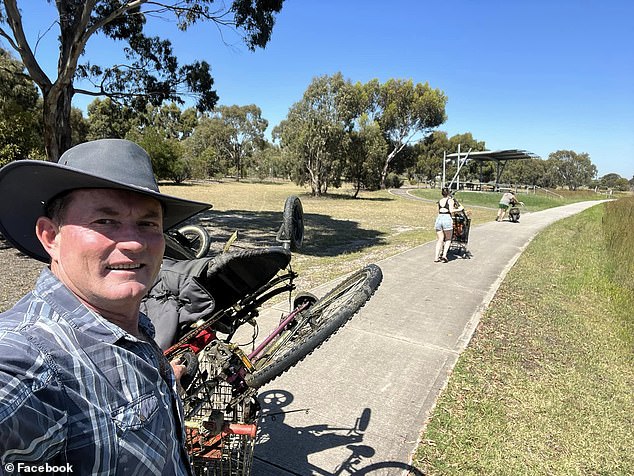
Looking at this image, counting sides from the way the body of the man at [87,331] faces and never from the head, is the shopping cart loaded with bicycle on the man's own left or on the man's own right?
on the man's own left

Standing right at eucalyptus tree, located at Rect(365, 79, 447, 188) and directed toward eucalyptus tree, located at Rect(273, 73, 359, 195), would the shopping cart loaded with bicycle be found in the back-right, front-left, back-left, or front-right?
front-left

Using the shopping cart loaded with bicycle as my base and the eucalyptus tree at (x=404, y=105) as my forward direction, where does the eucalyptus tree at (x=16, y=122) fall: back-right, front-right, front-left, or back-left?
front-left

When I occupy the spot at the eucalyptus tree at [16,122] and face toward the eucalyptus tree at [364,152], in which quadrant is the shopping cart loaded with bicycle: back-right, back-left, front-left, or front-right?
back-right

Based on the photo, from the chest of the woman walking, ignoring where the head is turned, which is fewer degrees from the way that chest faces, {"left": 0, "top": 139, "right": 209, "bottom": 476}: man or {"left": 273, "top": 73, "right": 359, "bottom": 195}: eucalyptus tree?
the eucalyptus tree

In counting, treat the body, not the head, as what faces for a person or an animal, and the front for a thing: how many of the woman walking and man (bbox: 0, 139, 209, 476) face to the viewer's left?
0

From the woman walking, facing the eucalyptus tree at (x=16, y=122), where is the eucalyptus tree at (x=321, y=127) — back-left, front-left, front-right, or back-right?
front-right

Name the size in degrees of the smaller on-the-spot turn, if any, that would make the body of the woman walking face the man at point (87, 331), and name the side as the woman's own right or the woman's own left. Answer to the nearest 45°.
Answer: approximately 135° to the woman's own right

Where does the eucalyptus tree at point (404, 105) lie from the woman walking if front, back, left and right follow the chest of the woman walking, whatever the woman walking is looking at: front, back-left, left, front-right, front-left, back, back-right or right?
front-left

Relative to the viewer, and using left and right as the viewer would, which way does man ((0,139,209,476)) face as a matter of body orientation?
facing the viewer and to the right of the viewer

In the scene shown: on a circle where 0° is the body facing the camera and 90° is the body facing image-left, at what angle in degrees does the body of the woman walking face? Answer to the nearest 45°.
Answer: approximately 225°

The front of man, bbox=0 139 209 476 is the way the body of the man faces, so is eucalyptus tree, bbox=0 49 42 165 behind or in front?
behind

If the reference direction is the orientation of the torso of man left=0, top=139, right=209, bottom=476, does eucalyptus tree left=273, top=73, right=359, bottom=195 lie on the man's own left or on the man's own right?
on the man's own left
